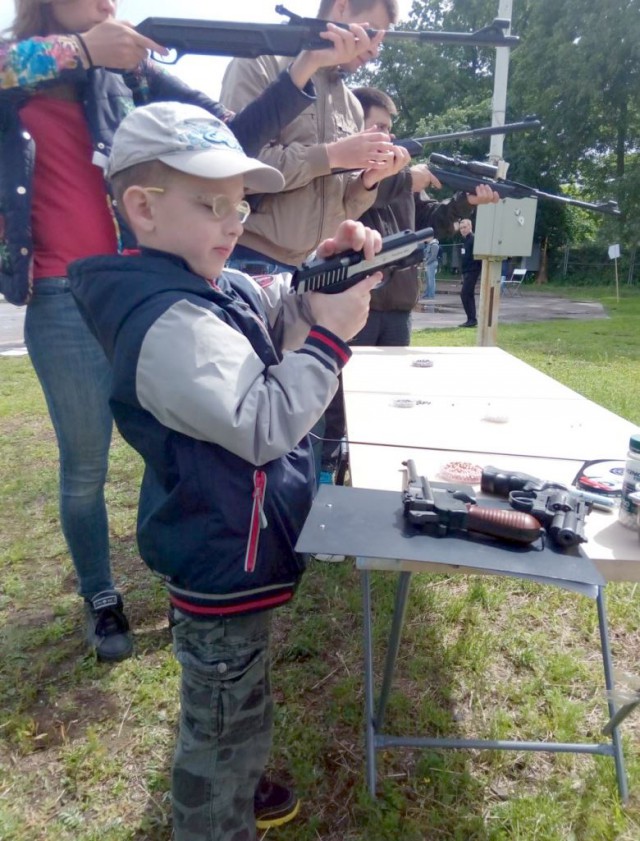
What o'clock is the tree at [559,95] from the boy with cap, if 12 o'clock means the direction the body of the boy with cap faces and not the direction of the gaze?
The tree is roughly at 10 o'clock from the boy with cap.

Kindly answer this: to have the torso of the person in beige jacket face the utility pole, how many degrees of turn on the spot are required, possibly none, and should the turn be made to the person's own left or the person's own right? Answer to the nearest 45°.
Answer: approximately 90° to the person's own left

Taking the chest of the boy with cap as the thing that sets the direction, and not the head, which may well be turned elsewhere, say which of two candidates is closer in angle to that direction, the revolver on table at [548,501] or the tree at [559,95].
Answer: the revolver on table

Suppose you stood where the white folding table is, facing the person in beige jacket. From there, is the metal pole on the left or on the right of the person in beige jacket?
right

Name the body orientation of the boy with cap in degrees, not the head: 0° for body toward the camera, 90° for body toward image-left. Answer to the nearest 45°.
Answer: approximately 270°

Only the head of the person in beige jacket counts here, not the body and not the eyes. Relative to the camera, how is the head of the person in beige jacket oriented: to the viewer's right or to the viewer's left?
to the viewer's right

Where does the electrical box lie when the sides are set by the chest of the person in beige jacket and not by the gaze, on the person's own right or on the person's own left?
on the person's own left

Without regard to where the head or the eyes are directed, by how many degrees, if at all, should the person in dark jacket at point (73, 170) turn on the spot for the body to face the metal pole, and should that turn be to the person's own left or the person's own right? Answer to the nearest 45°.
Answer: approximately 90° to the person's own left

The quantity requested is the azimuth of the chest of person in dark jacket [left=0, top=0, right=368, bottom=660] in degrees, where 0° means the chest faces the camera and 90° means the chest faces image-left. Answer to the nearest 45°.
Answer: approximately 315°

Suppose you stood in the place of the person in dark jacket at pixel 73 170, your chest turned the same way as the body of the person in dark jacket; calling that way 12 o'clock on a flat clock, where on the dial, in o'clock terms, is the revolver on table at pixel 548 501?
The revolver on table is roughly at 12 o'clock from the person in dark jacket.

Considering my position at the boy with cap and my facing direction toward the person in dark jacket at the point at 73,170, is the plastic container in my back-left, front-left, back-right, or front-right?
back-right

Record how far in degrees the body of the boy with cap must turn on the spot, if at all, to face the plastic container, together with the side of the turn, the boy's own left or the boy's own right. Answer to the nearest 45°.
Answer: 0° — they already face it
